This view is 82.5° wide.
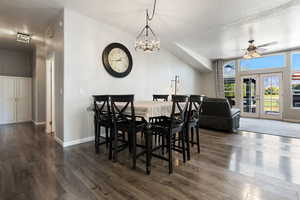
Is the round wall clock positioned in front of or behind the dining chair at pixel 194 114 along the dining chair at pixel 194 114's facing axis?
in front

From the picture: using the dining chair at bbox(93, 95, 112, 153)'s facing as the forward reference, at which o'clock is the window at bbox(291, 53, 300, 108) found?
The window is roughly at 1 o'clock from the dining chair.

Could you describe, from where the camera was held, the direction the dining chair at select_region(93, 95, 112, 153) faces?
facing away from the viewer and to the right of the viewer

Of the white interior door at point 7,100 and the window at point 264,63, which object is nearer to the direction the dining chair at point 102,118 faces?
the window

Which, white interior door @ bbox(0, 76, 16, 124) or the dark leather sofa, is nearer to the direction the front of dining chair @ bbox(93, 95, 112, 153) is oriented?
the dark leather sofa

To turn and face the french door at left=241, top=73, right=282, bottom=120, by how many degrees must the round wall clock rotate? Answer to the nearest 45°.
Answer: approximately 45° to its left

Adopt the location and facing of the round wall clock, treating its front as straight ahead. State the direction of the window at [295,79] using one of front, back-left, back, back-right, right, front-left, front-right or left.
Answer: front-left

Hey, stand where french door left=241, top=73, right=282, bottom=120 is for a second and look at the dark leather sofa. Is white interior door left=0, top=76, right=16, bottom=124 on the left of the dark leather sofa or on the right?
right

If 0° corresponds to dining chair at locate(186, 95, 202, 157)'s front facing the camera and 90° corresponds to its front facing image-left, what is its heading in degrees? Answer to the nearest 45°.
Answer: approximately 135°

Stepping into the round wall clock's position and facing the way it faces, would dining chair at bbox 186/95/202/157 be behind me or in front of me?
in front
